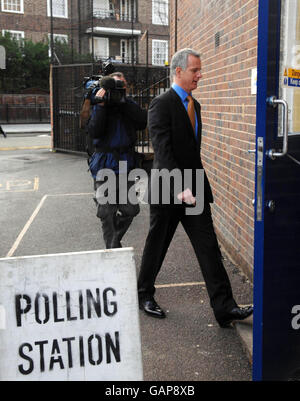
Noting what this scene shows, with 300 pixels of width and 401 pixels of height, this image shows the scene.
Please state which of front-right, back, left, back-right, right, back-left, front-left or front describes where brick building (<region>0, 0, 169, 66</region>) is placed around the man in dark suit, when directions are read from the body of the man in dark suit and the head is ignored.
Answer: left

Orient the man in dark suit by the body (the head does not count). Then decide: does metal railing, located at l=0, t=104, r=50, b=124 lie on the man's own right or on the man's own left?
on the man's own left

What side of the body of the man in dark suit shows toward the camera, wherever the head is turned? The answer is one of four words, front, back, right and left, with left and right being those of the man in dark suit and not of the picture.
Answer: right

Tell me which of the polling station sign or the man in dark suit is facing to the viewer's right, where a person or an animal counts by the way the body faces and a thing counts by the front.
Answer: the man in dark suit

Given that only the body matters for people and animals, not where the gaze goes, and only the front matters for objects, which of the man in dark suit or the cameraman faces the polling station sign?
the cameraman

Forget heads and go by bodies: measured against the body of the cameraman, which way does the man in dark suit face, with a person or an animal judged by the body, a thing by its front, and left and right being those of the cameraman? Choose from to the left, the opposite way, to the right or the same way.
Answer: to the left

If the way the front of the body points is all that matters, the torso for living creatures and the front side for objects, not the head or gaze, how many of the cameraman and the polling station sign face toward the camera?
2

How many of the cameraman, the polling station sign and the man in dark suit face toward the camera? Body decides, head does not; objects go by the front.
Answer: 2

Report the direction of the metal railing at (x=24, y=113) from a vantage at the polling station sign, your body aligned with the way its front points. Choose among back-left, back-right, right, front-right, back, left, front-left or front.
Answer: back

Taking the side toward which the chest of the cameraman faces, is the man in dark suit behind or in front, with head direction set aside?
in front

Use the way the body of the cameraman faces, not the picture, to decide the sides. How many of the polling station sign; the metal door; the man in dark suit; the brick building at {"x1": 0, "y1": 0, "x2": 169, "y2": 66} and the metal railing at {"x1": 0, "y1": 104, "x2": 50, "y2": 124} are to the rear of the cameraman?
2

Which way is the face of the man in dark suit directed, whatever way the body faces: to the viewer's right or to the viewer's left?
to the viewer's right

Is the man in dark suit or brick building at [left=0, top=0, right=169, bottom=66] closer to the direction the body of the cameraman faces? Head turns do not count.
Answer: the man in dark suit

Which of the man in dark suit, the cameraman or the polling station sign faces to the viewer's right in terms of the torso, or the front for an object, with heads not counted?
the man in dark suit
